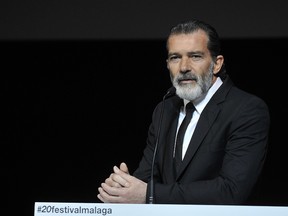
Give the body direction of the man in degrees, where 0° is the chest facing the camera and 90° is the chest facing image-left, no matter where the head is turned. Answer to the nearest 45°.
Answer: approximately 45°
